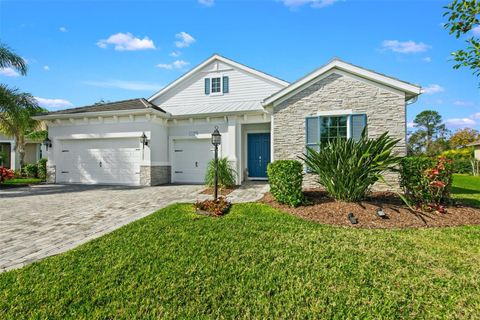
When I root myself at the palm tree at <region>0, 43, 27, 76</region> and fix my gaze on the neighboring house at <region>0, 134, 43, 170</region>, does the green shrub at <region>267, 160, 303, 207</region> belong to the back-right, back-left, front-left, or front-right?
back-right

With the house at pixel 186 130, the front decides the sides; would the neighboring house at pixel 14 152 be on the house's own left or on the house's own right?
on the house's own right

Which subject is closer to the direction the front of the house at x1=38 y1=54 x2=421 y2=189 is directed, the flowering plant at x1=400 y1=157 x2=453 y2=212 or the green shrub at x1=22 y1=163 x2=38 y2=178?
the flowering plant

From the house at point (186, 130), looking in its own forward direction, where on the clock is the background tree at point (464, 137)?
The background tree is roughly at 8 o'clock from the house.

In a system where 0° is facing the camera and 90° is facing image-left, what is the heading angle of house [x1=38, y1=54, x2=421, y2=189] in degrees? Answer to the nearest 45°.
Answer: approximately 0°

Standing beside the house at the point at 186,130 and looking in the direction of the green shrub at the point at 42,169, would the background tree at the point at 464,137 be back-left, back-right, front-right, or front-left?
back-right

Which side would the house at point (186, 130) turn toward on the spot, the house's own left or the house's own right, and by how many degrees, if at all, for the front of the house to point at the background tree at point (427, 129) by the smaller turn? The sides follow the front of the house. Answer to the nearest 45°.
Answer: approximately 135° to the house's own left

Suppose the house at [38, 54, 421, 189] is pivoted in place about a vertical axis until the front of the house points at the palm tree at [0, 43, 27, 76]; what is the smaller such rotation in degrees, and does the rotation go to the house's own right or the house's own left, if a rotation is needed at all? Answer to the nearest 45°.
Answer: approximately 90° to the house's own right

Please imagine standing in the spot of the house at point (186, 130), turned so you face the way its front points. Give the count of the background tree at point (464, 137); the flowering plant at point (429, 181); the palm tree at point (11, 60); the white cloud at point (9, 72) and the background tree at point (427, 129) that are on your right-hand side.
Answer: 2
